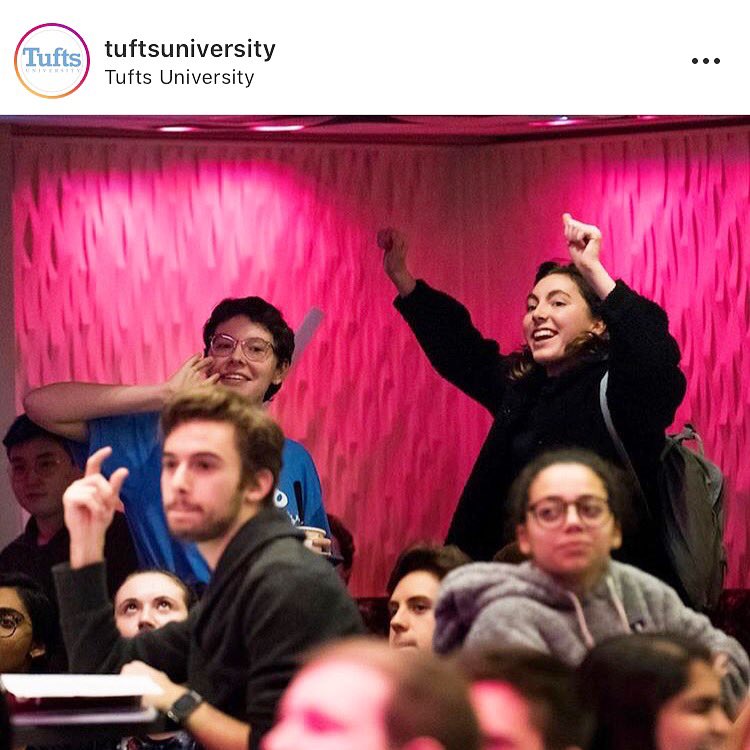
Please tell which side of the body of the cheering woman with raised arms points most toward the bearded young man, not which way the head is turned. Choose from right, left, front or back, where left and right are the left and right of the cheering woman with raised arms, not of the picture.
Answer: front

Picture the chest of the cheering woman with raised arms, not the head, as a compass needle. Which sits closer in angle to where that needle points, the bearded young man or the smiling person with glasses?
the bearded young man

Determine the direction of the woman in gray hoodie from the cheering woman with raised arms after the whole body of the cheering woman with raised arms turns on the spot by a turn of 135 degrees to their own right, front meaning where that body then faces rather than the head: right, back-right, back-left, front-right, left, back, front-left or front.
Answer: back

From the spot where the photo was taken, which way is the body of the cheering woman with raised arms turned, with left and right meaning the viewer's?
facing the viewer and to the left of the viewer
